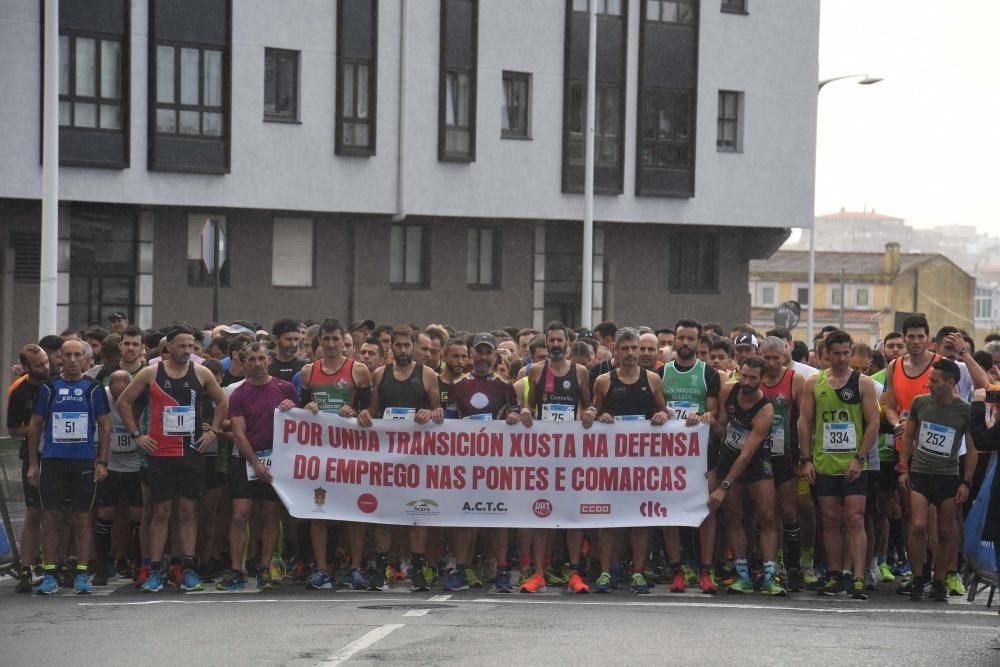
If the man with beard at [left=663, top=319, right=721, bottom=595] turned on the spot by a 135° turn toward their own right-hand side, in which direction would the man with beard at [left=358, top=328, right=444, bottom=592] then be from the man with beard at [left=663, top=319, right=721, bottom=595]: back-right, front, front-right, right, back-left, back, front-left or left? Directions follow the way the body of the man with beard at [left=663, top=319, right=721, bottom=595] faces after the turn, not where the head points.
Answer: front-left

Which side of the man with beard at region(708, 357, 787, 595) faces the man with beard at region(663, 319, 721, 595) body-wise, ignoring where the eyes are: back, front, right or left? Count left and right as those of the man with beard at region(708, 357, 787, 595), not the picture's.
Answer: right

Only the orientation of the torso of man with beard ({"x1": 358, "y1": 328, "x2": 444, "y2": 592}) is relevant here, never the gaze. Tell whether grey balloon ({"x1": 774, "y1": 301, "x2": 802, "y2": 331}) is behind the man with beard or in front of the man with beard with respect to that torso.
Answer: behind

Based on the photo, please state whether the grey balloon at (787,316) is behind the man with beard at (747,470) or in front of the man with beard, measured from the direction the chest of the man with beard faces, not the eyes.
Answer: behind

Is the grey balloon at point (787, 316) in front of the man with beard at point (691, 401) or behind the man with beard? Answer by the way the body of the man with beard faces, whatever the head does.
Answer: behind

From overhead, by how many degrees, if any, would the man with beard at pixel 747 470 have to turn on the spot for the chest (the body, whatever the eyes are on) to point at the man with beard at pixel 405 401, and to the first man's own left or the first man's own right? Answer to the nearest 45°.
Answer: approximately 45° to the first man's own right

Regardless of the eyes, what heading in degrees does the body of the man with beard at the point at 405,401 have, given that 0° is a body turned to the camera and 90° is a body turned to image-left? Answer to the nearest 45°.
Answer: approximately 0°

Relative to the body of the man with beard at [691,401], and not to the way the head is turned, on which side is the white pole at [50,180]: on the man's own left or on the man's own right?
on the man's own right

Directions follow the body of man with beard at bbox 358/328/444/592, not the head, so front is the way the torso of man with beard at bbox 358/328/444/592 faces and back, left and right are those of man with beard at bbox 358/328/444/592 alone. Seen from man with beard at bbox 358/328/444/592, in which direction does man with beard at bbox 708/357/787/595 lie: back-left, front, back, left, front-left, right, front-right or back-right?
left
